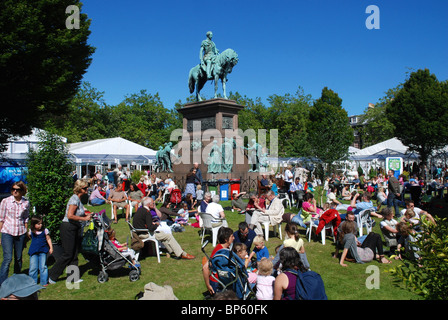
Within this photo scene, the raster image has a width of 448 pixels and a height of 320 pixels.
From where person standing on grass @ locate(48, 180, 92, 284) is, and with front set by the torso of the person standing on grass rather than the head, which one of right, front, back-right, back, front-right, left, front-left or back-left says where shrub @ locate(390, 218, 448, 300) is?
front-right

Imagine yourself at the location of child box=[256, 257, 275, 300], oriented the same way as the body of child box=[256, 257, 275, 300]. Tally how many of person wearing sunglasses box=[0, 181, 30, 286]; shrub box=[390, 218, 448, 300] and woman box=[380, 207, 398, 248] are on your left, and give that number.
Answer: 1

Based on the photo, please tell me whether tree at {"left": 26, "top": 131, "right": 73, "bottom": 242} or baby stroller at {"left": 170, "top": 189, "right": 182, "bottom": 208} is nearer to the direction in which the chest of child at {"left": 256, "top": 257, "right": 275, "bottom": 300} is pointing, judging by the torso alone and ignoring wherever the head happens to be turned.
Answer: the baby stroller

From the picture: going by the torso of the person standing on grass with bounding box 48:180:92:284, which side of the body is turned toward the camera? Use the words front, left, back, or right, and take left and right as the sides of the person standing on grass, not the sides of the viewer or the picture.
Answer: right

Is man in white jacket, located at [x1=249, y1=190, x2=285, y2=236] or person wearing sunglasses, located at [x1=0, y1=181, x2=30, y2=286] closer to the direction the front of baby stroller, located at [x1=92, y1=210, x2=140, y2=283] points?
the man in white jacket

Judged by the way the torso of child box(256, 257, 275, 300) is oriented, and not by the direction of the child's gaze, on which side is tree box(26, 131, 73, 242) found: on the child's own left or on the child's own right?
on the child's own left

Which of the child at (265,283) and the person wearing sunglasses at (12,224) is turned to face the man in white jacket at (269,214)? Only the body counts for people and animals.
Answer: the child

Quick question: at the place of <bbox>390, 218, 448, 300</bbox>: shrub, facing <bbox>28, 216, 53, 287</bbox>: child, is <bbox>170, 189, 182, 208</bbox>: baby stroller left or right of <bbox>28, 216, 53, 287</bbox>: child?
right

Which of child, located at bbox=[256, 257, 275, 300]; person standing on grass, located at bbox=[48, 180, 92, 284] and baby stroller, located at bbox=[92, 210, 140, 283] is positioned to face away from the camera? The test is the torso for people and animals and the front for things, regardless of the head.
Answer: the child

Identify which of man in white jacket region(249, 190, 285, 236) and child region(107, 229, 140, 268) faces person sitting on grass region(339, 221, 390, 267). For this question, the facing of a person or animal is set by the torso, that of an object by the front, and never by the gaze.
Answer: the child
